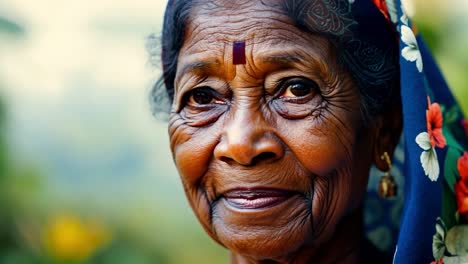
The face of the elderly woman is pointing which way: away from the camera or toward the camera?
toward the camera
